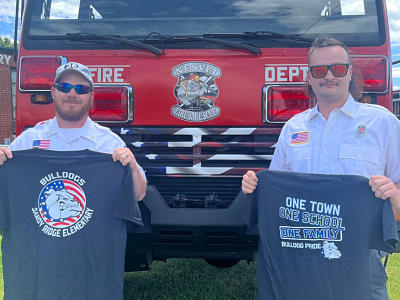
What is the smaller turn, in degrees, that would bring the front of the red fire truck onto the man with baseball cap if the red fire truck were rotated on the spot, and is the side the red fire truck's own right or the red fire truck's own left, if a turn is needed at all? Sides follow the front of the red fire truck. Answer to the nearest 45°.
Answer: approximately 45° to the red fire truck's own right

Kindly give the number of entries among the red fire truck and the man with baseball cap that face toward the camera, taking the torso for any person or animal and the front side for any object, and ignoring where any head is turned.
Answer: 2

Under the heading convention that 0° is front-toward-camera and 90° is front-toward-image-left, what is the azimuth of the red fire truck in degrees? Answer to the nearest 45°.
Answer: approximately 0°
